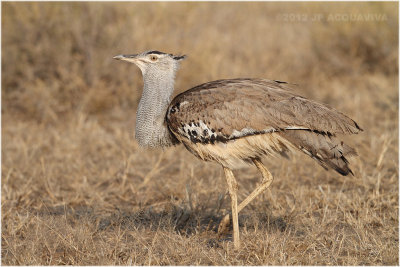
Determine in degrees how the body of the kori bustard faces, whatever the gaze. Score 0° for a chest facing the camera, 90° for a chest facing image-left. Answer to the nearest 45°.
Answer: approximately 90°
